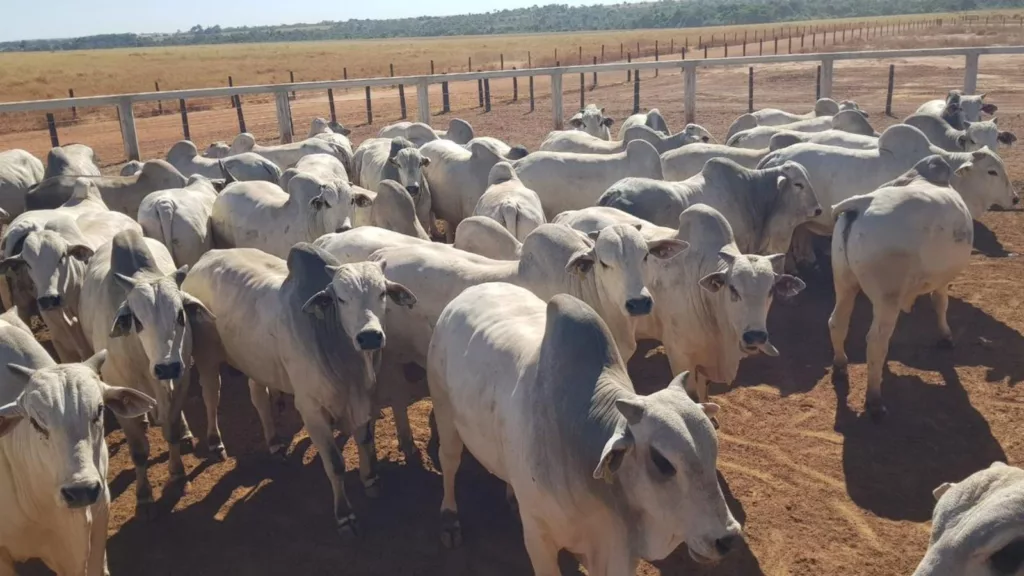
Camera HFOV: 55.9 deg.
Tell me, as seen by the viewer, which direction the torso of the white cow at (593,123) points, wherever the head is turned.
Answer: toward the camera

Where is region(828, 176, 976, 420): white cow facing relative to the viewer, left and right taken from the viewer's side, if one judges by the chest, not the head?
facing away from the viewer and to the right of the viewer

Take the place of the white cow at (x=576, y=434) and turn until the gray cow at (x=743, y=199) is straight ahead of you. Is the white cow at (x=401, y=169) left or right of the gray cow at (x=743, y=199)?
left

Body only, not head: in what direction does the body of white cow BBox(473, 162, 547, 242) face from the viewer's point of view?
away from the camera

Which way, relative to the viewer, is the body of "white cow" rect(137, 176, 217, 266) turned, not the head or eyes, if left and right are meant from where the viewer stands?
facing away from the viewer and to the right of the viewer

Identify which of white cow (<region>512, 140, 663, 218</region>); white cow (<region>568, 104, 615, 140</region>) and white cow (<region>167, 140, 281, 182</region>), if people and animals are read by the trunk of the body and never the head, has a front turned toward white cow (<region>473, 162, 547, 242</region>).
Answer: white cow (<region>568, 104, 615, 140</region>)

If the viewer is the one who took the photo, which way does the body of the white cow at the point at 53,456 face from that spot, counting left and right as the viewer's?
facing the viewer and to the right of the viewer

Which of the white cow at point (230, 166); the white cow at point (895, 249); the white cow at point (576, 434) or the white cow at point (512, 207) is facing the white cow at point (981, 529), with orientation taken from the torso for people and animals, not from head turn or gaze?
the white cow at point (576, 434)

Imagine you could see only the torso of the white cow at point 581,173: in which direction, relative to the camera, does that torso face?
to the viewer's right

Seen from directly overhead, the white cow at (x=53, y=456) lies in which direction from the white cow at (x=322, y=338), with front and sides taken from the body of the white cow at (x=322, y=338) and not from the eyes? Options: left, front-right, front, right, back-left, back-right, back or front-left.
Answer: right

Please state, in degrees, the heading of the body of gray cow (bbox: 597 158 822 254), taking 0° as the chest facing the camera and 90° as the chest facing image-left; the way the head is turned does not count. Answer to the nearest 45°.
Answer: approximately 270°

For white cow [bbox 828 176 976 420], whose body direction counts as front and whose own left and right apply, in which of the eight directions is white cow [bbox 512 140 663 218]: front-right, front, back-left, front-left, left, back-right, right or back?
left

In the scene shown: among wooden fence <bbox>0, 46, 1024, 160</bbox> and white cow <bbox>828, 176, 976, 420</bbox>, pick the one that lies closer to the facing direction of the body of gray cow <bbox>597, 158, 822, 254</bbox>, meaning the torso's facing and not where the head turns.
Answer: the white cow

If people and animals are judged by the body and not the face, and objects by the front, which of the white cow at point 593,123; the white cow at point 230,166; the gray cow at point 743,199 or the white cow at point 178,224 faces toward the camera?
the white cow at point 593,123
